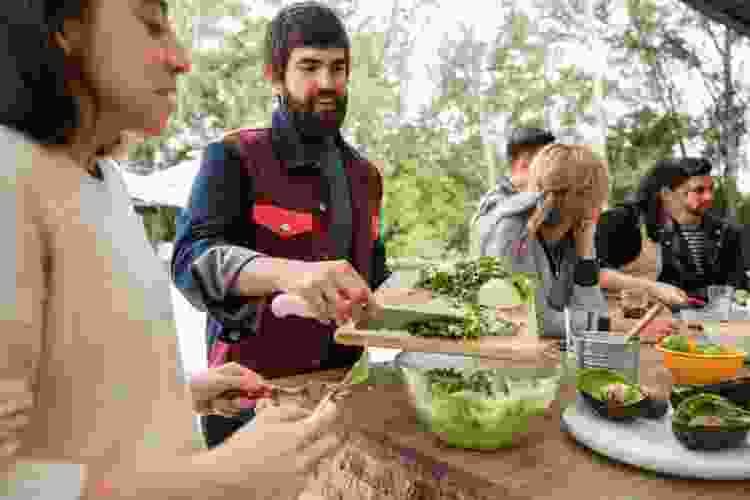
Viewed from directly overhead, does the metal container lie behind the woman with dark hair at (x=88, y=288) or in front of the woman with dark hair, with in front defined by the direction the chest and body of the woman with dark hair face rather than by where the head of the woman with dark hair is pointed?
in front

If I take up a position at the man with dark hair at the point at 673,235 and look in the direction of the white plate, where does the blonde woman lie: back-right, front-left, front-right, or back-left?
front-right

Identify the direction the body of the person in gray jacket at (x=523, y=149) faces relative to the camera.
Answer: to the viewer's right

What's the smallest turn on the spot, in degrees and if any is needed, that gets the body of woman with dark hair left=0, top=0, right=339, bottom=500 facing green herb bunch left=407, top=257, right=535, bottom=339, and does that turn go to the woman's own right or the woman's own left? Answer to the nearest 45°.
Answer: approximately 45° to the woman's own left

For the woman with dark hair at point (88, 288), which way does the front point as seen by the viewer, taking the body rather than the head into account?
to the viewer's right

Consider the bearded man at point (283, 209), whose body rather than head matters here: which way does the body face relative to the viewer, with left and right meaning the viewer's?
facing the viewer and to the right of the viewer

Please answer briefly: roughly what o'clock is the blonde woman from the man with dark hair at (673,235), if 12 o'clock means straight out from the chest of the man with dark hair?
The blonde woman is roughly at 2 o'clock from the man with dark hair.

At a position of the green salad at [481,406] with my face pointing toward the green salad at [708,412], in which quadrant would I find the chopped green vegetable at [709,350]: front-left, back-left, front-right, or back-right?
front-left

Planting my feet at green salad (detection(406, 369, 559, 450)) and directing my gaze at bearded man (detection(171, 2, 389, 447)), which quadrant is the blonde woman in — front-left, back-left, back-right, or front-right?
front-right

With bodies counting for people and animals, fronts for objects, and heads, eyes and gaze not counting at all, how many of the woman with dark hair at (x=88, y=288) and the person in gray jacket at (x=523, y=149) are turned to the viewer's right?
2

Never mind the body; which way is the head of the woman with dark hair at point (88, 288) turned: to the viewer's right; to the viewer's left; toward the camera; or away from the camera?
to the viewer's right
